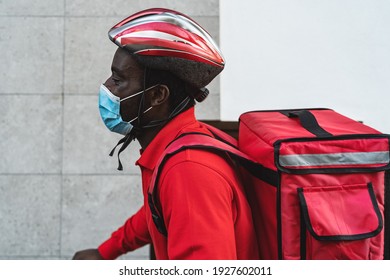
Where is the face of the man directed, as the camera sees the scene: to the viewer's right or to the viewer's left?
to the viewer's left

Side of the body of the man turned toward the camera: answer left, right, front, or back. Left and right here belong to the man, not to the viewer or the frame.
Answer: left
